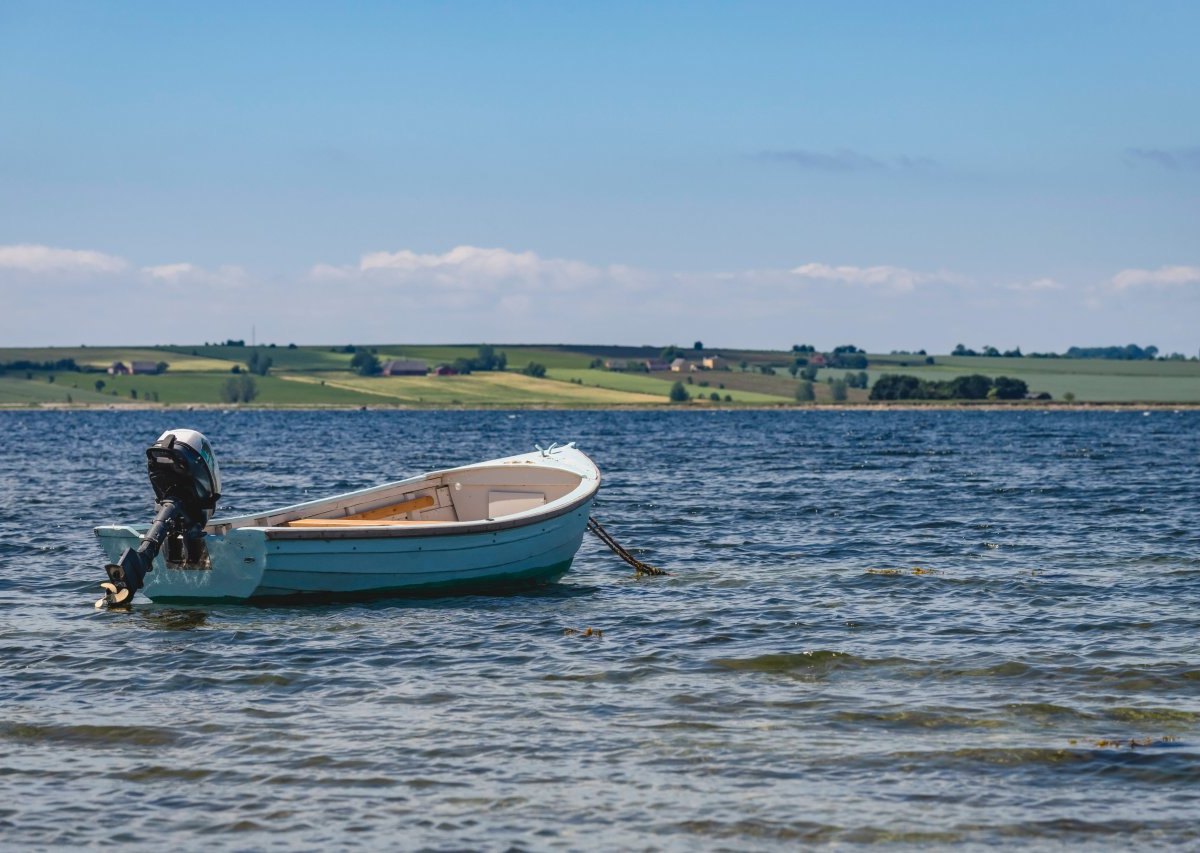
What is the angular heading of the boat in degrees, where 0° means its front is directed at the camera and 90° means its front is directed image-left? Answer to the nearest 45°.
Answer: approximately 225°

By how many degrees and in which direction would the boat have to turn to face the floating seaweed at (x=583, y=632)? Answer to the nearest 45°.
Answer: approximately 90° to its right
